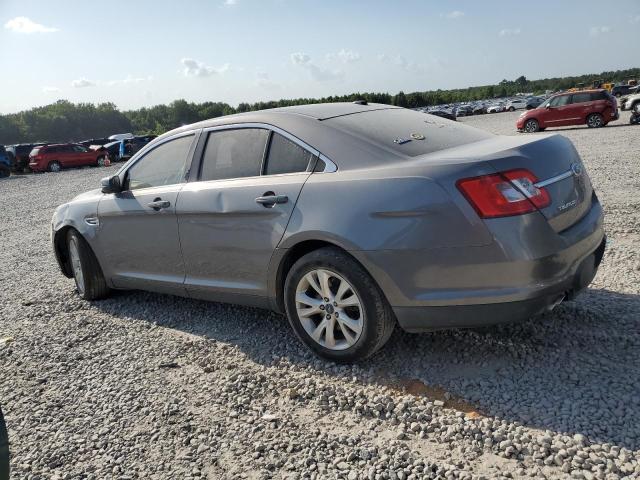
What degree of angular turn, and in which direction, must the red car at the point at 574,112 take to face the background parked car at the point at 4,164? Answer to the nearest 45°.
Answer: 0° — it already faces it

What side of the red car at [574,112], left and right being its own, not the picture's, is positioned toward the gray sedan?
left

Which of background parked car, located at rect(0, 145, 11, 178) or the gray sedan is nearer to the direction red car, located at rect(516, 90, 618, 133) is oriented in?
the background parked car

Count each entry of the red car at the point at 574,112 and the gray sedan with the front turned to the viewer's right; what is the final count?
0

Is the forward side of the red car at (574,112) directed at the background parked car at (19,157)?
yes

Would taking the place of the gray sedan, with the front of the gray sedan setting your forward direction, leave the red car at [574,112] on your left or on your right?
on your right

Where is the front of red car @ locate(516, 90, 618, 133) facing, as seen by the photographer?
facing to the left of the viewer

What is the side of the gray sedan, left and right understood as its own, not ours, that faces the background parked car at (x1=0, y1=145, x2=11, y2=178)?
front

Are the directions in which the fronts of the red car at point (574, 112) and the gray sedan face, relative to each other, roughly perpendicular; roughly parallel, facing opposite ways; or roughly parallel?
roughly parallel

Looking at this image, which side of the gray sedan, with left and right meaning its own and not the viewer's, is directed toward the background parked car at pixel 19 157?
front

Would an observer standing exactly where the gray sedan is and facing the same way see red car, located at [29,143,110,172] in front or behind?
in front

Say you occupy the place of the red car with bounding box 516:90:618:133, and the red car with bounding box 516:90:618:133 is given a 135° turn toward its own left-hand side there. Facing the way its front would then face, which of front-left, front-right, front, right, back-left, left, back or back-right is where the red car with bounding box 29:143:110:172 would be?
back-right

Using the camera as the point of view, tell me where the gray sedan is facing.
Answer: facing away from the viewer and to the left of the viewer
